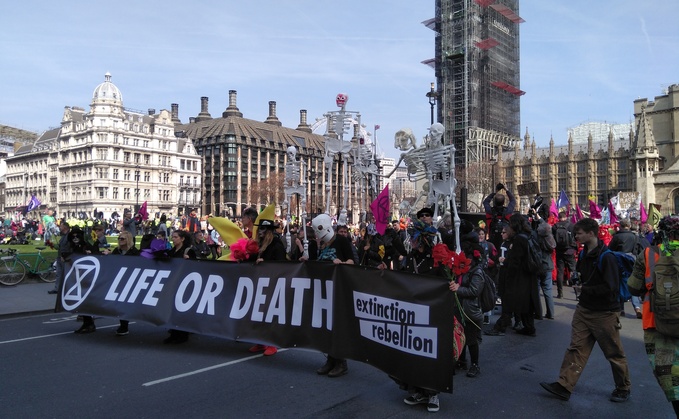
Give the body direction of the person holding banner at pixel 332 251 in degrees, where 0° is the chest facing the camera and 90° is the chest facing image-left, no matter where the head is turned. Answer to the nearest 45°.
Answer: approximately 45°

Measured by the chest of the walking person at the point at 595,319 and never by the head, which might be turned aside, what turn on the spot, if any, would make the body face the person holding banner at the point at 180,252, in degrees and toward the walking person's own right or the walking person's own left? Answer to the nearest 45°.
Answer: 0° — they already face them

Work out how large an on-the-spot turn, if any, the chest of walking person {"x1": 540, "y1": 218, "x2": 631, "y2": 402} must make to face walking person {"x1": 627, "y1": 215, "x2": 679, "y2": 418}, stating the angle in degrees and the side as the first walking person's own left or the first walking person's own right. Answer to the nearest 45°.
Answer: approximately 135° to the first walking person's own left

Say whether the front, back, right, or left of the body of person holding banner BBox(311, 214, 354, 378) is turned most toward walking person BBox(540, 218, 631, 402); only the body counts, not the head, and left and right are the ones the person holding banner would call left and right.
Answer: left

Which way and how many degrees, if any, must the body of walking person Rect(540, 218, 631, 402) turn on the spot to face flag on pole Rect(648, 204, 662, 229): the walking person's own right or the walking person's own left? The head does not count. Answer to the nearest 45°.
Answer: approximately 90° to the walking person's own right

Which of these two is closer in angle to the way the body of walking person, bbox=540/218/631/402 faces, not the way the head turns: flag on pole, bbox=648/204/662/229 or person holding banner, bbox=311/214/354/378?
the person holding banner

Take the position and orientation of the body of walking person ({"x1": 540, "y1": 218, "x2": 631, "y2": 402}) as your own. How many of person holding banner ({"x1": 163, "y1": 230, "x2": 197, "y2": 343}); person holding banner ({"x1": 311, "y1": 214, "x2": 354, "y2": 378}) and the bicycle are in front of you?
3

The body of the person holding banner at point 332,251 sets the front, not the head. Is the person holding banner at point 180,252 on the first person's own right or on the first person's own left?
on the first person's own right

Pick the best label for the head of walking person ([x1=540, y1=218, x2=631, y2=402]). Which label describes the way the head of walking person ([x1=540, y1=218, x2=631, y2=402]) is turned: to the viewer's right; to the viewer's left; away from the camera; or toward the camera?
to the viewer's left

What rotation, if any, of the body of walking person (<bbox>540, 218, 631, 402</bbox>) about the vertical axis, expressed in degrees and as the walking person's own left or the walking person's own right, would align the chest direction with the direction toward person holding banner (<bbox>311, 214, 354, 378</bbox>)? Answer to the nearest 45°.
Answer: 0° — they already face them

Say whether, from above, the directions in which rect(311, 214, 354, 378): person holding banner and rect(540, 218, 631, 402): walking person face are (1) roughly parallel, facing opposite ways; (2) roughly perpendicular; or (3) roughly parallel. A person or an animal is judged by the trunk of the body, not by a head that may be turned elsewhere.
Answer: roughly perpendicular

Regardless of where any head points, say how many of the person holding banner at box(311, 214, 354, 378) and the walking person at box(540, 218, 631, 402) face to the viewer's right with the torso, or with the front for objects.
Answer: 0

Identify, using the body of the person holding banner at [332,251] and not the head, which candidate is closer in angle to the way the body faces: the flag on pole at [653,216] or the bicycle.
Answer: the bicycle

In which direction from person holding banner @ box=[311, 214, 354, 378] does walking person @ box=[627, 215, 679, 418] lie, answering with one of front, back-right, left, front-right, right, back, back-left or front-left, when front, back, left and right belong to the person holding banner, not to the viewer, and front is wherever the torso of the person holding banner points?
left

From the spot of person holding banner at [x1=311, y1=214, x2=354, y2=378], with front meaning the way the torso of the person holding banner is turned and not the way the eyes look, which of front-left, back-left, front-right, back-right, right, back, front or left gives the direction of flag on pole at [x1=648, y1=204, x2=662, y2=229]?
back

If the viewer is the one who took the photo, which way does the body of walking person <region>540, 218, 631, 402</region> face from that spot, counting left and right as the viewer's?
facing to the left of the viewer

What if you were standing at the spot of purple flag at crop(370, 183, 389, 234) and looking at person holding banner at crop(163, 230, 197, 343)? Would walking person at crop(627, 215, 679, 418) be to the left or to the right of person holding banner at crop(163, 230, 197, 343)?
left
